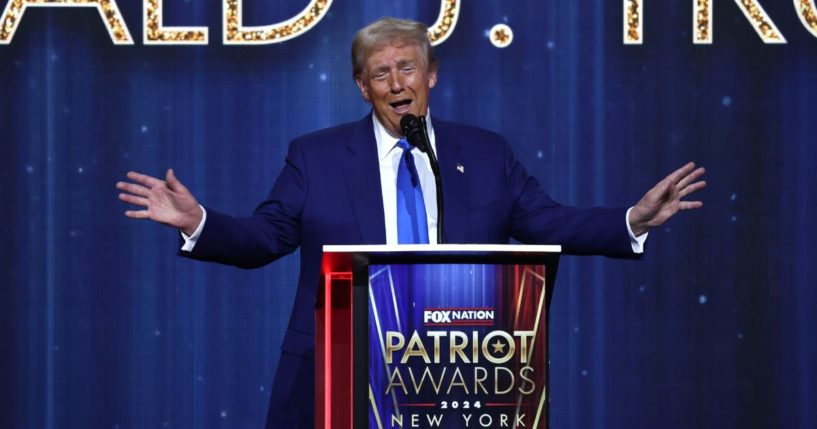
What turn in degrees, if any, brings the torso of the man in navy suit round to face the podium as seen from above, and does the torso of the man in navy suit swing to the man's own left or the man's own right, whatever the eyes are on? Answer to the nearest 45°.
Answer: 0° — they already face it

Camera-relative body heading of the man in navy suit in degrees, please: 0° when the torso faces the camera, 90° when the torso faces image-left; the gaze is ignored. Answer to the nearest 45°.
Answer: approximately 0°

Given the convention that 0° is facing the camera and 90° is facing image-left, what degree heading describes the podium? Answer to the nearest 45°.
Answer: approximately 0°

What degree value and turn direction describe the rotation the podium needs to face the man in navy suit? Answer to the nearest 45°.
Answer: approximately 180°

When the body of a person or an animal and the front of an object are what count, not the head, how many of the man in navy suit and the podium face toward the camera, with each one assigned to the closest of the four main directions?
2
